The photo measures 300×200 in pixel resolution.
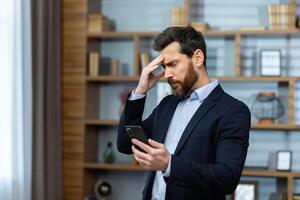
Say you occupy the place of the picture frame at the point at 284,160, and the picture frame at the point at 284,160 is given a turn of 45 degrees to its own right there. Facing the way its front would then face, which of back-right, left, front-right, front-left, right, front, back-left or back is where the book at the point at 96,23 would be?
front-right

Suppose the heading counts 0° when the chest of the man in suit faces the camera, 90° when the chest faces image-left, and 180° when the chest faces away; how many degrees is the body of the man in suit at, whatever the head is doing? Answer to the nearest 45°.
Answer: approximately 45°

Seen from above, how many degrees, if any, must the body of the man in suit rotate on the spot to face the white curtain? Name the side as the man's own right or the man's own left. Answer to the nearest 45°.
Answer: approximately 90° to the man's own right

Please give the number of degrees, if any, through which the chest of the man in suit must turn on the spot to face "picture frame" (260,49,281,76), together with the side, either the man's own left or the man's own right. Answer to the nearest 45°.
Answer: approximately 135° to the man's own right

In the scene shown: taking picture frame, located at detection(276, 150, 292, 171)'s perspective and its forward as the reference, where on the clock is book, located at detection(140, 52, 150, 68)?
The book is roughly at 3 o'clock from the picture frame.

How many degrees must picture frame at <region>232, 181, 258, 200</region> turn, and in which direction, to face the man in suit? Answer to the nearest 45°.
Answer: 0° — it already faces them
